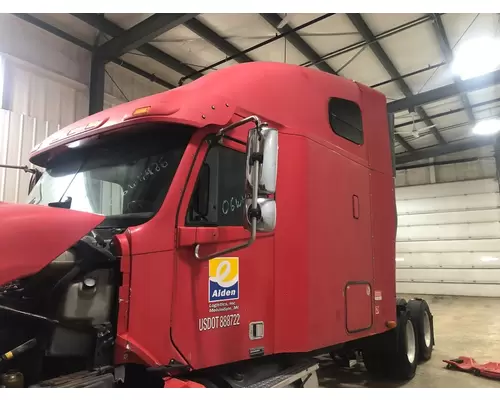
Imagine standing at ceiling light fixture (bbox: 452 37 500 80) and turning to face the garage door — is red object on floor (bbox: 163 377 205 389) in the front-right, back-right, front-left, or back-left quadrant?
back-left

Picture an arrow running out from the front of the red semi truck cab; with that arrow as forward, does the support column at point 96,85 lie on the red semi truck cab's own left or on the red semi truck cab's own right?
on the red semi truck cab's own right

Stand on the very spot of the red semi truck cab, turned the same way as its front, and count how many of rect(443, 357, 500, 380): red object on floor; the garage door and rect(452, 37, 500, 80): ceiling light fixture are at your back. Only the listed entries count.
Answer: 3

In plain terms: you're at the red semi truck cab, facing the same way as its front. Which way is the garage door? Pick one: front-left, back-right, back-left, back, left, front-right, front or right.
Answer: back

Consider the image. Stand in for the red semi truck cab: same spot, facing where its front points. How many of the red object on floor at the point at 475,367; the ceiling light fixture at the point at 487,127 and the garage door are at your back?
3

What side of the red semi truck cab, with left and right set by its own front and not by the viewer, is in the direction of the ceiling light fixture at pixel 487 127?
back

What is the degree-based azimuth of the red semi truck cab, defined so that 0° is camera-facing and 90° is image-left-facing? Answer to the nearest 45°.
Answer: approximately 45°

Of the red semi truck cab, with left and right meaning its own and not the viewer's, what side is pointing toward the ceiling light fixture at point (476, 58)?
back

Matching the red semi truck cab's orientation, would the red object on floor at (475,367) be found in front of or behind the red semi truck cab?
behind
